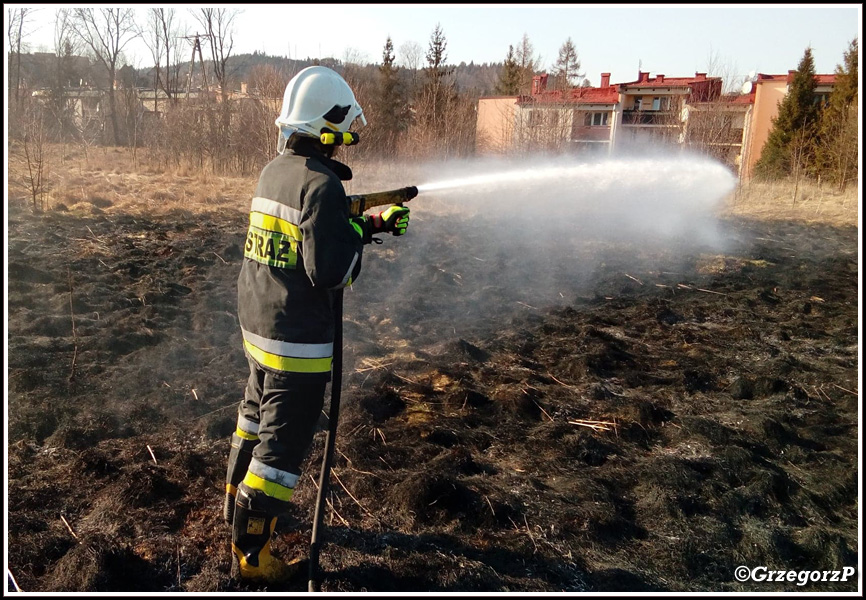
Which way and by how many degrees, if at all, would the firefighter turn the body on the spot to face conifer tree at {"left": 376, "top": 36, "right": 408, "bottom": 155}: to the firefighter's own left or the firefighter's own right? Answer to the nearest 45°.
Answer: approximately 45° to the firefighter's own left

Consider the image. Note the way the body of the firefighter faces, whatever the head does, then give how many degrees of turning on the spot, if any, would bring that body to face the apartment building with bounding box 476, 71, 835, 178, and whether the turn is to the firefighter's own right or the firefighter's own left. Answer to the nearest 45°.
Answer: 0° — they already face it

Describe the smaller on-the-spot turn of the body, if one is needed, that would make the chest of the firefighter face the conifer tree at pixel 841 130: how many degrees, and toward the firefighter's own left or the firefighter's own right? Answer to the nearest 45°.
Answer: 0° — they already face it

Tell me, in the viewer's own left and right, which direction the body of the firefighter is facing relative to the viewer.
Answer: facing away from the viewer and to the right of the viewer

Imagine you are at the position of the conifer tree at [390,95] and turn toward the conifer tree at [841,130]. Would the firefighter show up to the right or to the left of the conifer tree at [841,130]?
right

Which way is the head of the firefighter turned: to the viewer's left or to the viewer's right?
to the viewer's right
